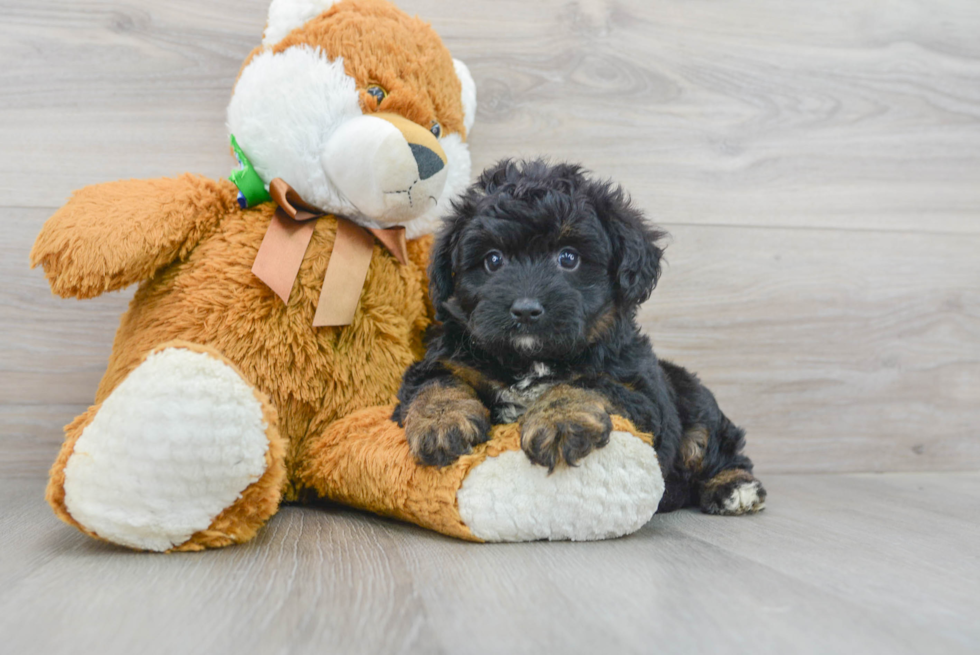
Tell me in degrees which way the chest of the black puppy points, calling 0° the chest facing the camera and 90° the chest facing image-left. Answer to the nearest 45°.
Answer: approximately 45°
